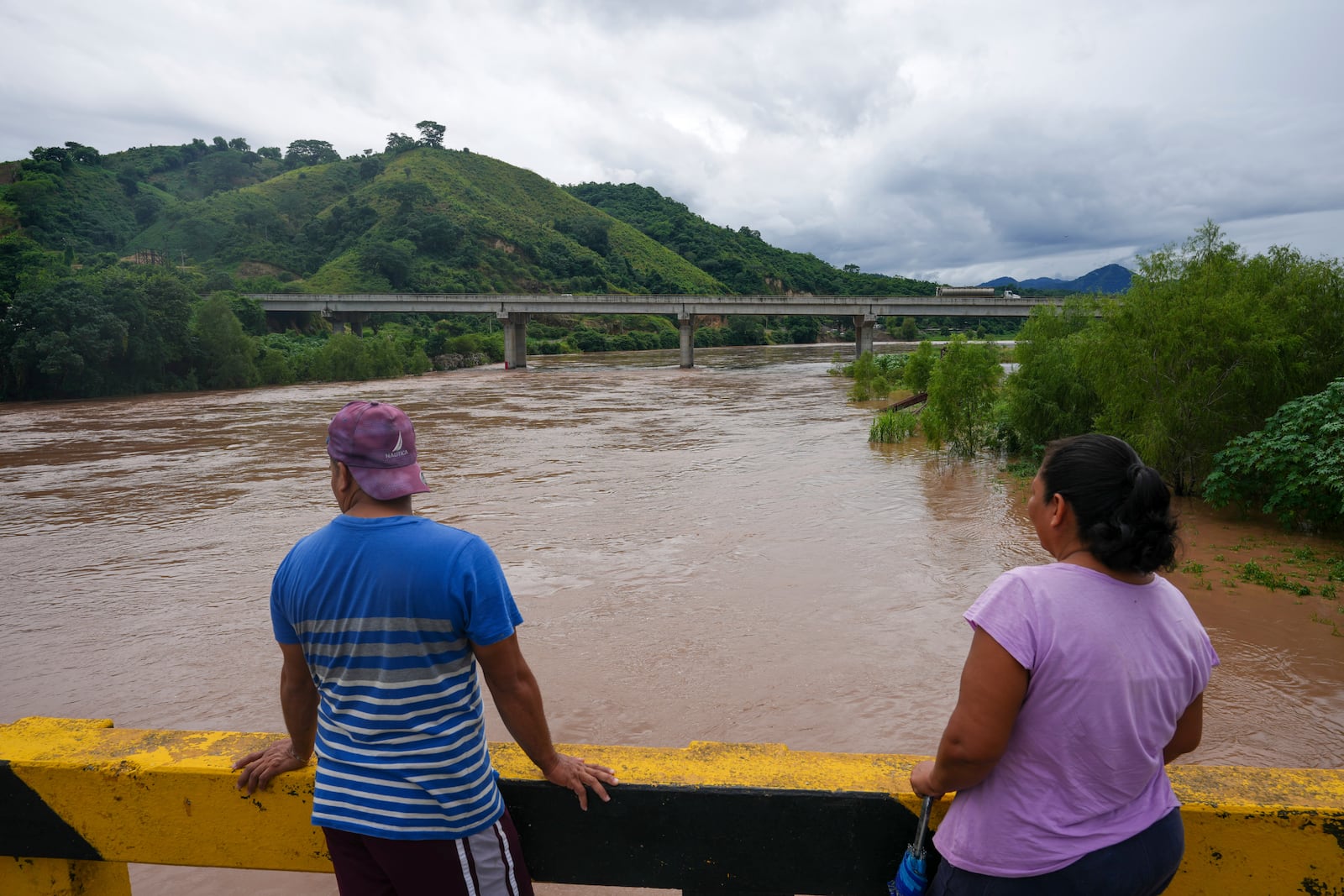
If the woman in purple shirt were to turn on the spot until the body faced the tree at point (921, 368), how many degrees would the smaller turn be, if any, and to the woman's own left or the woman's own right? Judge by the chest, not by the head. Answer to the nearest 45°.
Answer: approximately 45° to the woman's own right

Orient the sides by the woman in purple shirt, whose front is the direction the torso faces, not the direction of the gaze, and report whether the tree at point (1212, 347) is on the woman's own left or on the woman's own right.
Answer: on the woman's own right

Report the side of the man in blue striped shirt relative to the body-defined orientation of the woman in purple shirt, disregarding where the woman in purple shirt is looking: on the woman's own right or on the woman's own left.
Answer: on the woman's own left

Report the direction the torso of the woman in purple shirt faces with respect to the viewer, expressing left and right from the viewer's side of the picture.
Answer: facing away from the viewer and to the left of the viewer

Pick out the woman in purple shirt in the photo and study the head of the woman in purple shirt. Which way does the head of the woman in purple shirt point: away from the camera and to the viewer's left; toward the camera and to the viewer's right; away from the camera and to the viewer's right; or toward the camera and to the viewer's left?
away from the camera and to the viewer's left
